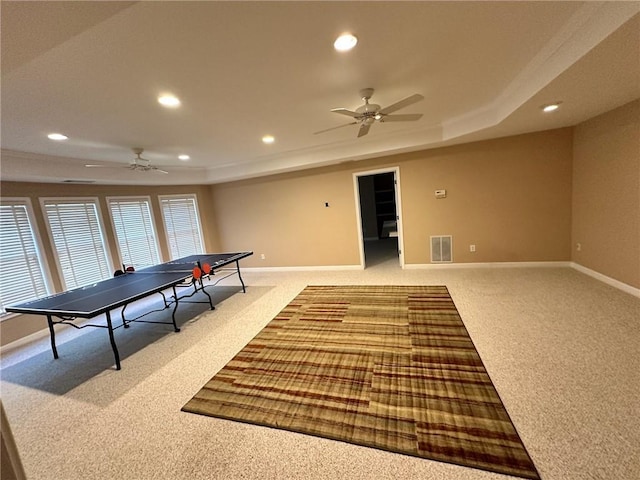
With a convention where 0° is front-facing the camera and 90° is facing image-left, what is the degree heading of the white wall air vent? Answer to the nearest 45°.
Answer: approximately 0°

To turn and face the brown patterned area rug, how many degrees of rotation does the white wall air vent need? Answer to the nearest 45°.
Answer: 0° — it already faces it

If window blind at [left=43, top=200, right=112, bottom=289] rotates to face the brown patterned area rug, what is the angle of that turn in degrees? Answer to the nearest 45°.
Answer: approximately 45° to its right

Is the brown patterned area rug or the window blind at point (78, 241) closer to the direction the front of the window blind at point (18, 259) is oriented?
the brown patterned area rug
